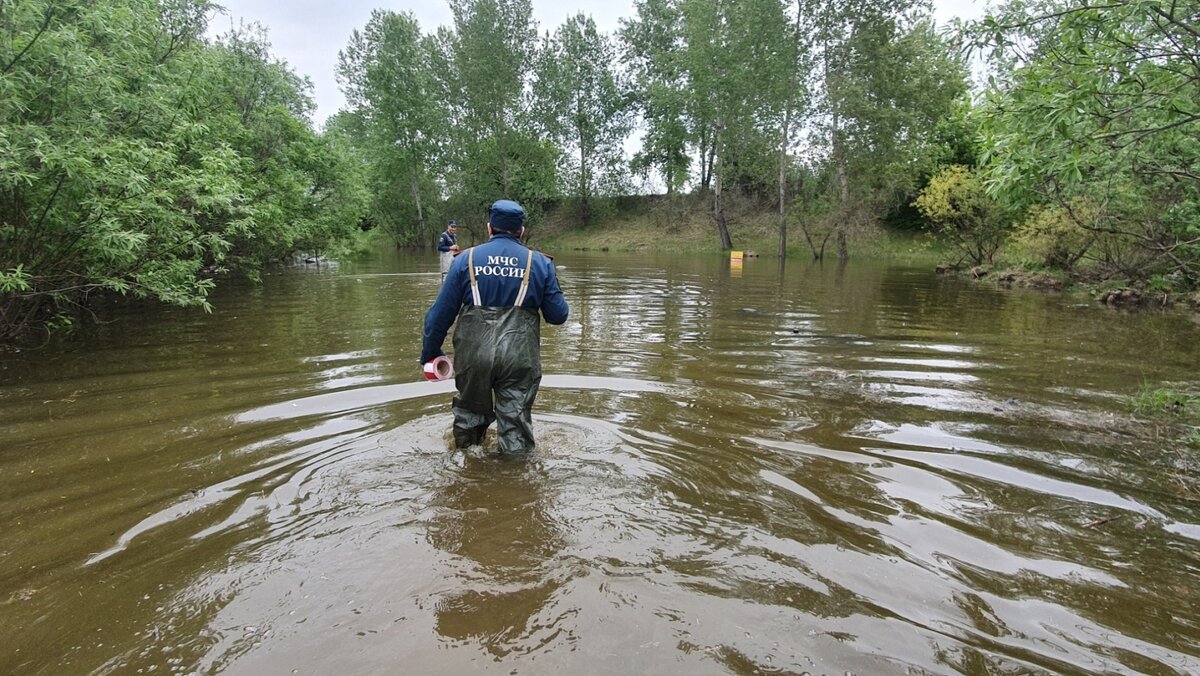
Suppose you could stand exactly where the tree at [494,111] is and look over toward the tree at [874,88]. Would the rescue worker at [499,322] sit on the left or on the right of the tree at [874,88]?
right

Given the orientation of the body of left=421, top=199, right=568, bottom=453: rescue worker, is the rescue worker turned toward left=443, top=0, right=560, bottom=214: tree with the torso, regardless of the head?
yes

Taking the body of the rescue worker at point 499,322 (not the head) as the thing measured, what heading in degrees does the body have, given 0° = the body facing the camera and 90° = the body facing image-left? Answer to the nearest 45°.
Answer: approximately 180°
